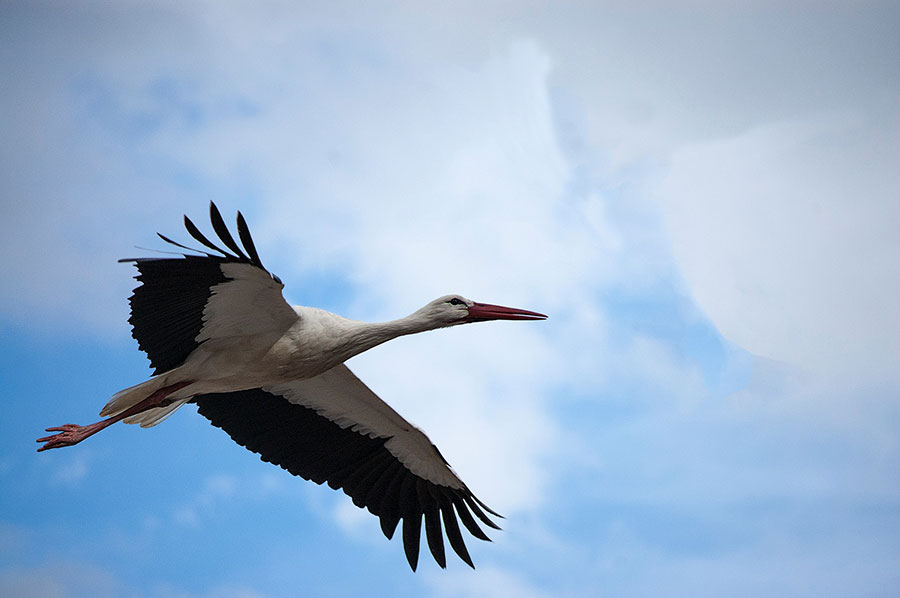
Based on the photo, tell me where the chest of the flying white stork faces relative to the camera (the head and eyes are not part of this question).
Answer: to the viewer's right
